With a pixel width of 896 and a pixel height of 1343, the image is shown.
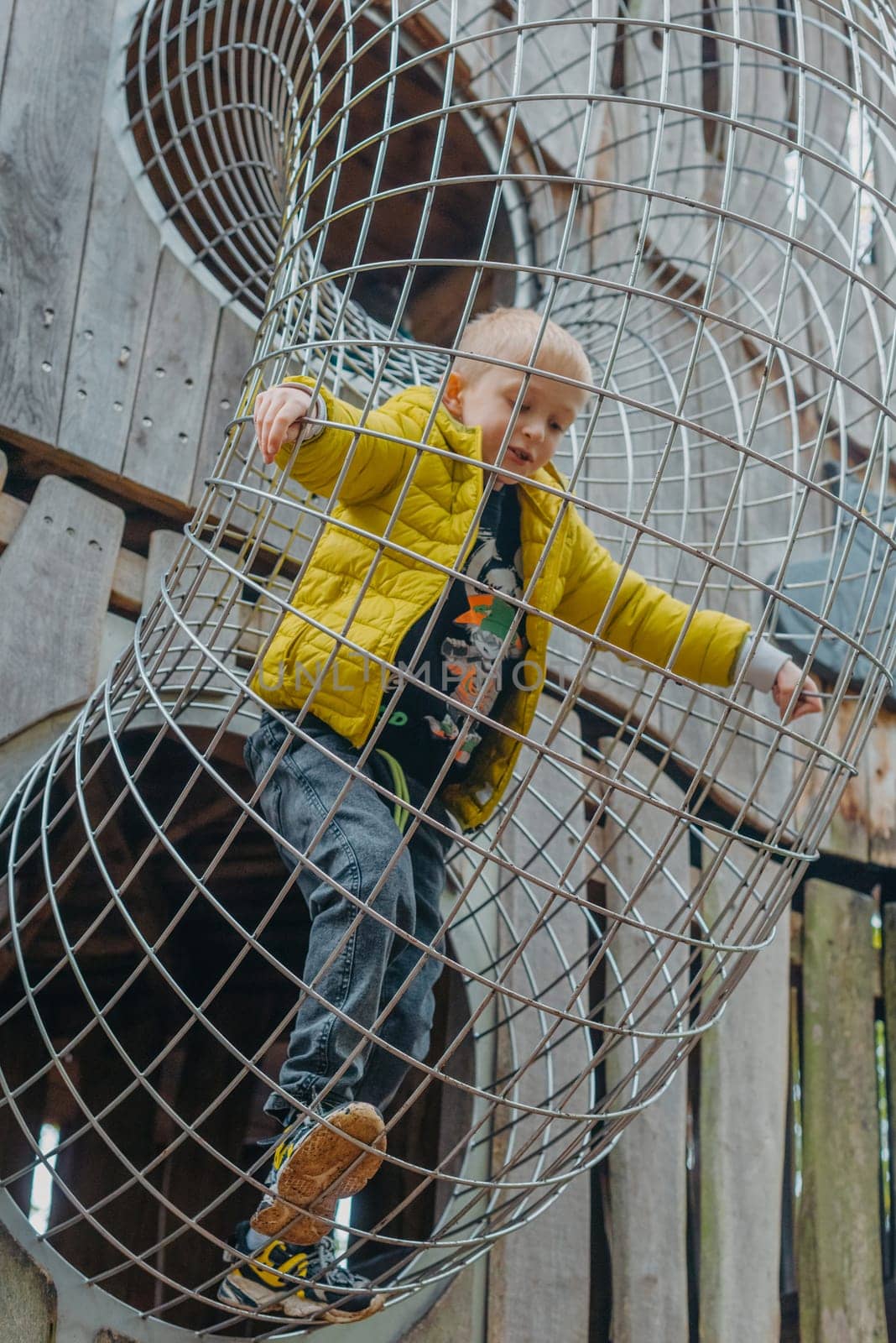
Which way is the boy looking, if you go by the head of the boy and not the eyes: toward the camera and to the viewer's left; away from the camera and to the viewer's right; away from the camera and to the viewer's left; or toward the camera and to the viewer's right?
toward the camera and to the viewer's right

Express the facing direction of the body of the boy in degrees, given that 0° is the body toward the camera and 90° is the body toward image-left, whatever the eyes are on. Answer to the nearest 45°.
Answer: approximately 315°

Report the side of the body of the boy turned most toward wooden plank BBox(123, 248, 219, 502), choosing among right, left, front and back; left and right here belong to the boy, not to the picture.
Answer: back
